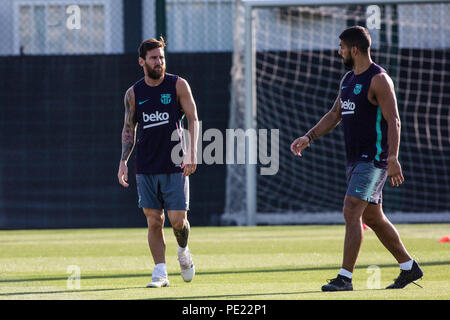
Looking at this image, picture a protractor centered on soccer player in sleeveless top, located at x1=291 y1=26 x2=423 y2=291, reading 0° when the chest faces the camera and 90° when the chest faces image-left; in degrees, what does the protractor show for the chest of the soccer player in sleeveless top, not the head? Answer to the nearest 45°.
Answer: approximately 45°

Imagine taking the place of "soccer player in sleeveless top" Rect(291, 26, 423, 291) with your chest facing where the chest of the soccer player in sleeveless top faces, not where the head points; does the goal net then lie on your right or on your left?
on your right

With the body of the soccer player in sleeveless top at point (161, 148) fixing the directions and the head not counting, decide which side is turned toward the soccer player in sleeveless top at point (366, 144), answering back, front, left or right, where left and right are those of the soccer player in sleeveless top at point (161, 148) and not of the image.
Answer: left

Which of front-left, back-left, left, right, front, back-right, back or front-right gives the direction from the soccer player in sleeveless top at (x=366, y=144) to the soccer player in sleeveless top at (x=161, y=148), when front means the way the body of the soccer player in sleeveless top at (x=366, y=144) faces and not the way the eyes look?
front-right

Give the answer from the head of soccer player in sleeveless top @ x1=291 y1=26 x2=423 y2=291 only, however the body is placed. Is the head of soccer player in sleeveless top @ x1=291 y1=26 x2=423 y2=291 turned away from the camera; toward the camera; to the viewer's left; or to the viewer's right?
to the viewer's left

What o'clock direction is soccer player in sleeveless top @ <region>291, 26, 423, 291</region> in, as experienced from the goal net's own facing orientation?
The soccer player in sleeveless top is roughly at 12 o'clock from the goal net.

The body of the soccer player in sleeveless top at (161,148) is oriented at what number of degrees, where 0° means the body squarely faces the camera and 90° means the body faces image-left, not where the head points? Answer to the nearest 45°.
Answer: approximately 0°

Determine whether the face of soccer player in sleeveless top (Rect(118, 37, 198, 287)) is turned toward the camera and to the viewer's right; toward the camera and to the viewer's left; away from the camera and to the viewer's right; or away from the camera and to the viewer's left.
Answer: toward the camera and to the viewer's right
